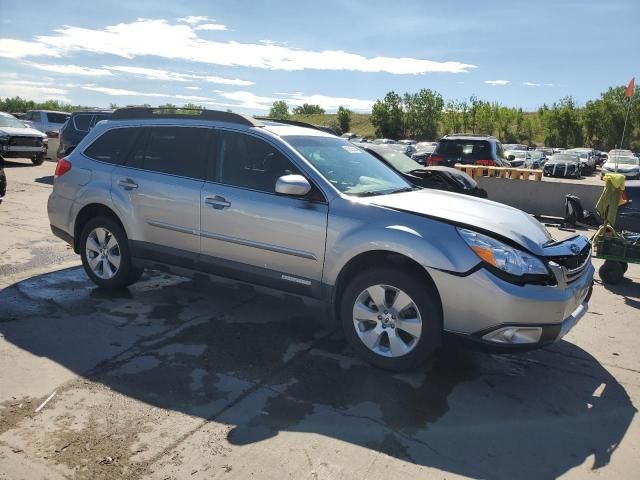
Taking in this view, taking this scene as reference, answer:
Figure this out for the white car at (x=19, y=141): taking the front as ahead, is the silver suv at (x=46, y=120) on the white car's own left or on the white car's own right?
on the white car's own left

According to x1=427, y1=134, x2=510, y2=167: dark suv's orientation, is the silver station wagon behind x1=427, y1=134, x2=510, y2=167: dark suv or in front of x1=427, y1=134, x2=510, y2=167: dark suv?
behind

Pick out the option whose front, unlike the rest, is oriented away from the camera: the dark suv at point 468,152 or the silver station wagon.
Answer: the dark suv

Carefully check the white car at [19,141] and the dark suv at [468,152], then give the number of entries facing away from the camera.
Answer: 1

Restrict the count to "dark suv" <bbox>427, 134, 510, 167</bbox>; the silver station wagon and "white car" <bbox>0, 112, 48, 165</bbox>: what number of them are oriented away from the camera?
1

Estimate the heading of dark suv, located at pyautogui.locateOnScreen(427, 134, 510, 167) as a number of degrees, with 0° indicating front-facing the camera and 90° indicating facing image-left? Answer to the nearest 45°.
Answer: approximately 180°

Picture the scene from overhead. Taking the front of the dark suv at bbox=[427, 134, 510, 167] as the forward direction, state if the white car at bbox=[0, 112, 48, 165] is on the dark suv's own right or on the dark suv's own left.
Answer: on the dark suv's own left

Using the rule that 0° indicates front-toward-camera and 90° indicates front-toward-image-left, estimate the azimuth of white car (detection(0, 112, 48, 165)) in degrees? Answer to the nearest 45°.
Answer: approximately 315°

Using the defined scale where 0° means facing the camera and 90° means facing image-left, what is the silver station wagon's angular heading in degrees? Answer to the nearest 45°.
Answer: approximately 315°

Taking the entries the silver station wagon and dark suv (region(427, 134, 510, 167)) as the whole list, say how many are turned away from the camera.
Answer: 1

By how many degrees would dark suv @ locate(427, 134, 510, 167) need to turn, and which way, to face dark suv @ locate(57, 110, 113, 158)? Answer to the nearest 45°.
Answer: approximately 90° to its left
